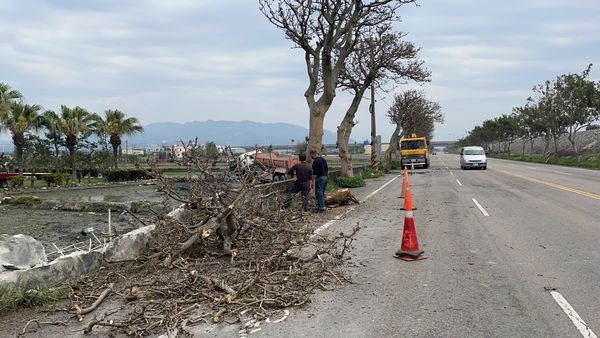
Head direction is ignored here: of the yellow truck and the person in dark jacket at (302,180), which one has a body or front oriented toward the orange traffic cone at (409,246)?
the yellow truck

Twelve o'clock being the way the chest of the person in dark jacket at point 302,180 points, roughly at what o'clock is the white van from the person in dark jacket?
The white van is roughly at 1 o'clock from the person in dark jacket.

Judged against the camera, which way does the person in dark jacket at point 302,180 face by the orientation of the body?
away from the camera

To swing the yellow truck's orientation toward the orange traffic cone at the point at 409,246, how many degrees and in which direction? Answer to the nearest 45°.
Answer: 0° — it already faces it

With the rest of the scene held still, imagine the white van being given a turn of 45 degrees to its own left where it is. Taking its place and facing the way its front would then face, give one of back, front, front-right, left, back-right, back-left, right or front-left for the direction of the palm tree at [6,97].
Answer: right

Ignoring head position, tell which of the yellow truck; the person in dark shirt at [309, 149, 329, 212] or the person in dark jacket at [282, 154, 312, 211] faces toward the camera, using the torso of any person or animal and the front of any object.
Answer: the yellow truck

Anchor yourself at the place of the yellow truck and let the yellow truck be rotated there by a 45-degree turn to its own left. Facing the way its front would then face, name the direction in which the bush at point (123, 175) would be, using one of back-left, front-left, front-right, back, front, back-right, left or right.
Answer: right

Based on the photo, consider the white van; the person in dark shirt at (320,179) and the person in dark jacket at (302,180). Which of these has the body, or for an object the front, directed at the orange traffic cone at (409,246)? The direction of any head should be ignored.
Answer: the white van

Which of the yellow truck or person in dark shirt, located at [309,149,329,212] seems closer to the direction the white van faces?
the person in dark shirt
